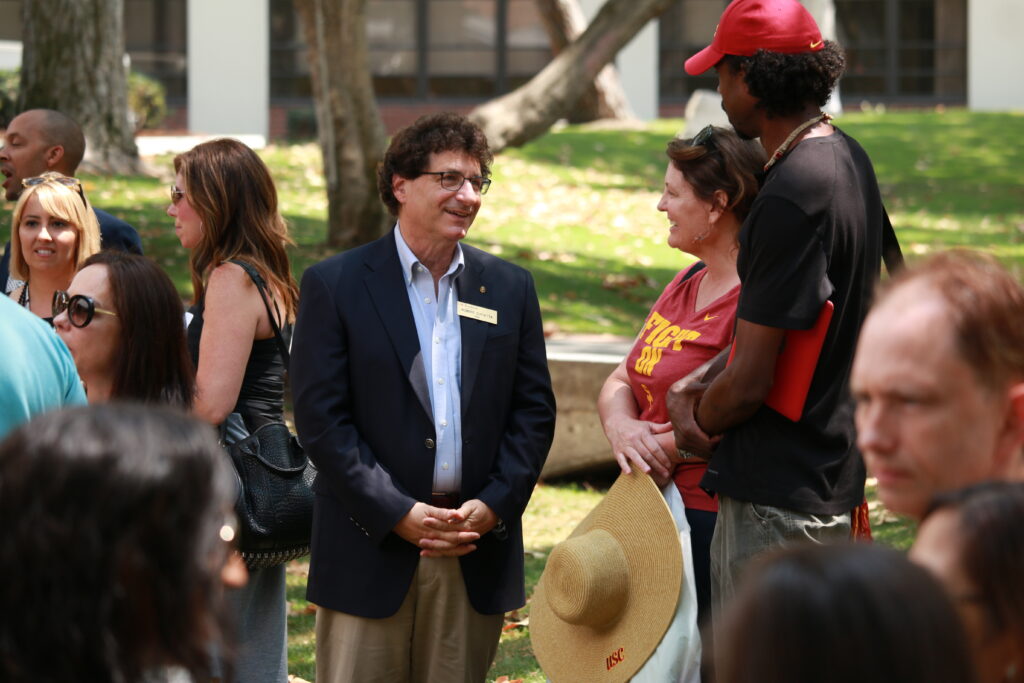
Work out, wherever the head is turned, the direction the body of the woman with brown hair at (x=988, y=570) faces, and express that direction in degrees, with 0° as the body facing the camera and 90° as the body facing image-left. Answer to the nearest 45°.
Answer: approximately 90°

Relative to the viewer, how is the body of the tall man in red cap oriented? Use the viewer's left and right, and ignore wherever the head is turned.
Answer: facing to the left of the viewer
